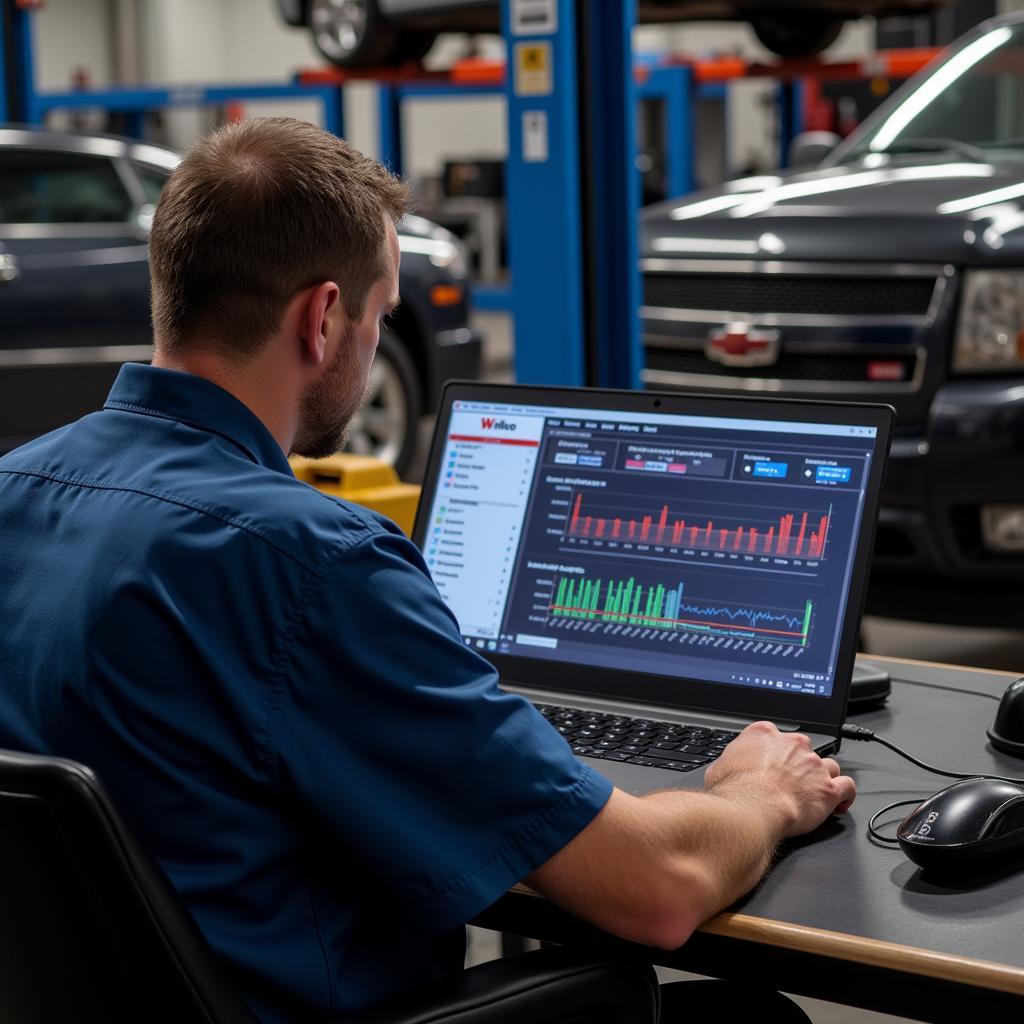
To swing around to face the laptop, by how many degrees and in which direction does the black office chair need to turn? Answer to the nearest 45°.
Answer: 0° — it already faces it

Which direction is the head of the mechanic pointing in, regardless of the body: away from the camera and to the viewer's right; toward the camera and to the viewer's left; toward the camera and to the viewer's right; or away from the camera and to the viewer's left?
away from the camera and to the viewer's right

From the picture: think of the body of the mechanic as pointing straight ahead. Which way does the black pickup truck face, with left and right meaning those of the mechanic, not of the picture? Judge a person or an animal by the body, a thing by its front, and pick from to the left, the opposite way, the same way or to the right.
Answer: the opposite way

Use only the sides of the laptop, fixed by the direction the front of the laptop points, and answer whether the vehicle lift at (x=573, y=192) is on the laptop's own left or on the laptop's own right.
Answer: on the laptop's own right

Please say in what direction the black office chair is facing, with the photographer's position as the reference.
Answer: facing away from the viewer and to the right of the viewer

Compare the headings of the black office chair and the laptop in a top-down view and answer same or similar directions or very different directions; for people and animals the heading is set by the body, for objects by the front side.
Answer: very different directions
